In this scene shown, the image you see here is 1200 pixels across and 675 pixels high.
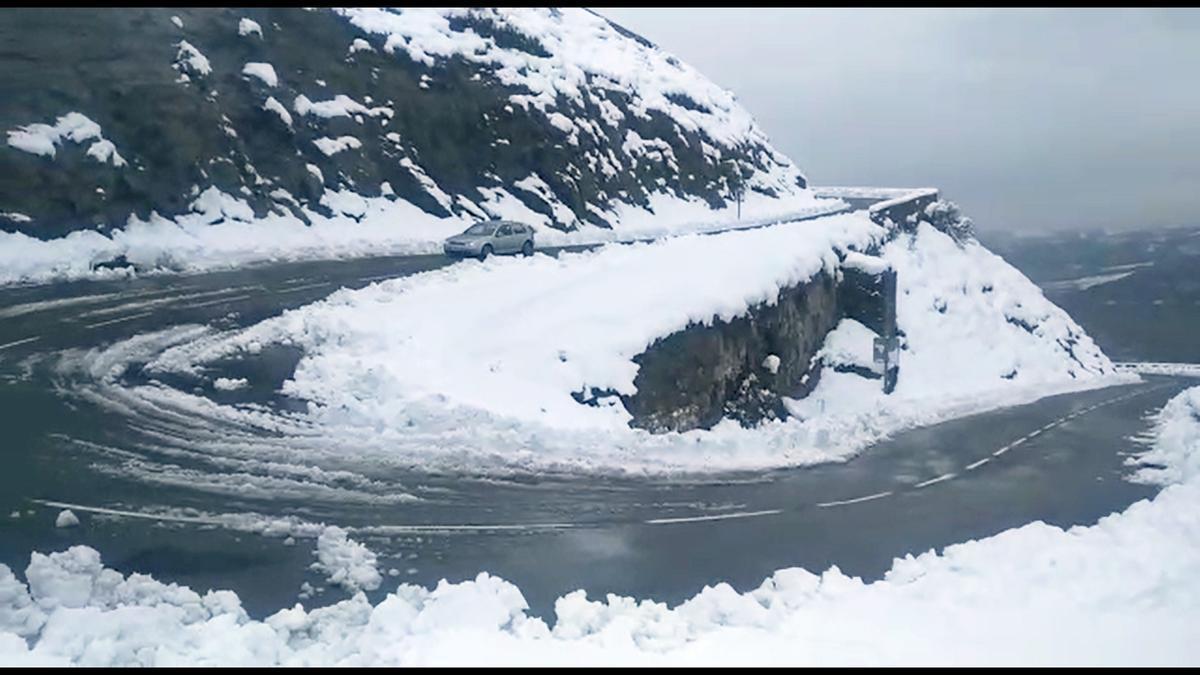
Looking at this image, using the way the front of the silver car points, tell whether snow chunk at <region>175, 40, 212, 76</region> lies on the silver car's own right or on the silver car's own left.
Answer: on the silver car's own right

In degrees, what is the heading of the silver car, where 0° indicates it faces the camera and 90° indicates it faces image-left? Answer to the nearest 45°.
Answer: approximately 45°

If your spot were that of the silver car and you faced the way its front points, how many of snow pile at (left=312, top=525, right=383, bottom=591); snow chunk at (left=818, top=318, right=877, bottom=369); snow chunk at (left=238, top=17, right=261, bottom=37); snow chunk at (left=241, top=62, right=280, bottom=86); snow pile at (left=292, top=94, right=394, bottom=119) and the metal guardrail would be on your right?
3

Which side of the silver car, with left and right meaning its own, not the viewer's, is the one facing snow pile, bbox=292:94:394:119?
right

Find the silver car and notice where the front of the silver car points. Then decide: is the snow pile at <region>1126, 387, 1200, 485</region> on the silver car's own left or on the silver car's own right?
on the silver car's own left

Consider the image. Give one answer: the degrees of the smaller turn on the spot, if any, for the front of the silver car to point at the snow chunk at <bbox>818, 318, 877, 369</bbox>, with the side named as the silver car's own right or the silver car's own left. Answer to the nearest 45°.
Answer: approximately 135° to the silver car's own left
